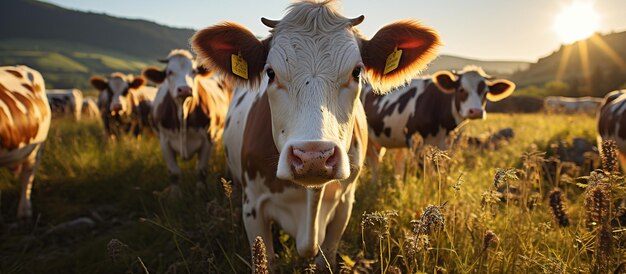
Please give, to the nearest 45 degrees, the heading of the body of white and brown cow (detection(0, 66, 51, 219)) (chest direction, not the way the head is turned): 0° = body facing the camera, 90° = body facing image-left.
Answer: approximately 90°

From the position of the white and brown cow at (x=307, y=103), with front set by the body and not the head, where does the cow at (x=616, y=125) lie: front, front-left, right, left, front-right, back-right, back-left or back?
back-left

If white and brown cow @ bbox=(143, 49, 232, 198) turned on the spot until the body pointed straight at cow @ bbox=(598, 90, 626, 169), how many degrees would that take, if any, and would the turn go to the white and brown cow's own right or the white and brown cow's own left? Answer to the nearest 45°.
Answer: approximately 90° to the white and brown cow's own left

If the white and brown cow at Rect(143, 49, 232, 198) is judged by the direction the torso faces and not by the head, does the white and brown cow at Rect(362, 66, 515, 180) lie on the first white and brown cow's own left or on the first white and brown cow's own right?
on the first white and brown cow's own left

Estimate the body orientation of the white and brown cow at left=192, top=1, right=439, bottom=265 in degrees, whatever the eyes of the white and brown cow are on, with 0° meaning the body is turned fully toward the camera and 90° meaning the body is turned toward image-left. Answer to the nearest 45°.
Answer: approximately 0°

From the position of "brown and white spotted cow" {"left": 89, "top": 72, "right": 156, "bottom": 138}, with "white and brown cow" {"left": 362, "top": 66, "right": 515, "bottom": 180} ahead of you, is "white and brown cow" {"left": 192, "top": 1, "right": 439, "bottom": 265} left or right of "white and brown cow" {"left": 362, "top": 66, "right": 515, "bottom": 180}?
right

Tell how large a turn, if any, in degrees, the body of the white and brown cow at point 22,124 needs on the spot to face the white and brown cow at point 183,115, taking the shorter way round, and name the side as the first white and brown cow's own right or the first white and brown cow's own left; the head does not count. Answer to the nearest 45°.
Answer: approximately 180°

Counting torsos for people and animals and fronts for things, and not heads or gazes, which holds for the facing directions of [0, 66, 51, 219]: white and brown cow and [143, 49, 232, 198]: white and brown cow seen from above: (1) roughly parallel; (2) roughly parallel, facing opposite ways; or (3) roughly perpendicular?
roughly perpendicular
